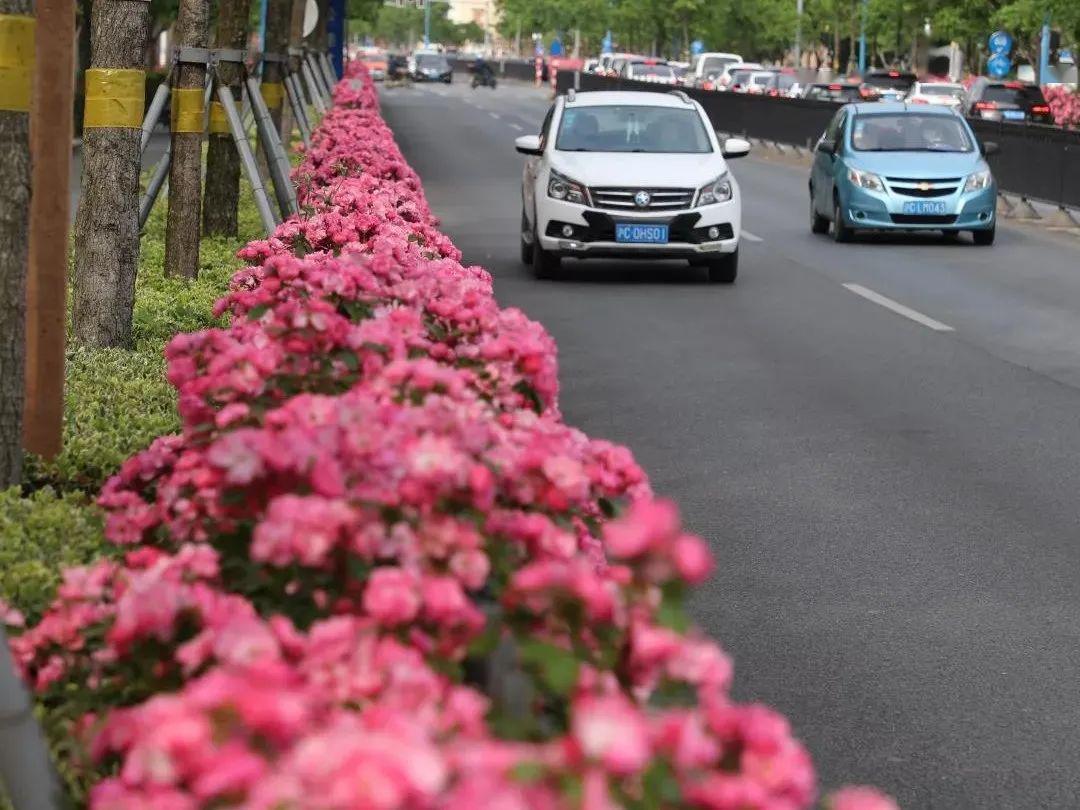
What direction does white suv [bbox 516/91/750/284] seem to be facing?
toward the camera

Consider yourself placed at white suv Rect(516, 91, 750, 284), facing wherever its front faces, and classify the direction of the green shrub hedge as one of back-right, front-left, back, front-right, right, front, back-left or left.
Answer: front

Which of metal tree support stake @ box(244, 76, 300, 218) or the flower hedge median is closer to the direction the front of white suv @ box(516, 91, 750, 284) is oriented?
the flower hedge median

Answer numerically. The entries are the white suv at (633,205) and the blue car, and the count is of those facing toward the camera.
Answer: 2

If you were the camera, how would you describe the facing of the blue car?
facing the viewer

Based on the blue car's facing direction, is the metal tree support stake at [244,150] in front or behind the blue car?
in front

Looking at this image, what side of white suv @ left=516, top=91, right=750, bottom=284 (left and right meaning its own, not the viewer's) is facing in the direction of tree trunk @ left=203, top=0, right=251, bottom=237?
right
